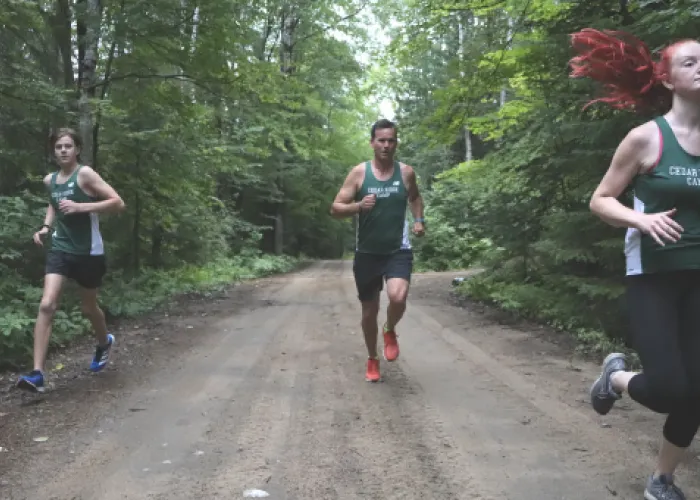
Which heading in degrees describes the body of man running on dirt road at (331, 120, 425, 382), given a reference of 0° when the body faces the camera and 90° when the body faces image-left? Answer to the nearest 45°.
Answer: approximately 0°

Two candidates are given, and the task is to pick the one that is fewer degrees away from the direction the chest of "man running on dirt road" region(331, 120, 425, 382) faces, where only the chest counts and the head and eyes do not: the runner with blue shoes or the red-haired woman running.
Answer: the red-haired woman running

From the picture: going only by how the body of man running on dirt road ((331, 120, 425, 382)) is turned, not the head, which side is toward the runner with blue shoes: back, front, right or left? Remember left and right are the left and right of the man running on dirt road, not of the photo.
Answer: right

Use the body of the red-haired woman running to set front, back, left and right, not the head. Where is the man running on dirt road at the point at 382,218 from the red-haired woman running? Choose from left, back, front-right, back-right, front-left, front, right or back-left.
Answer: back

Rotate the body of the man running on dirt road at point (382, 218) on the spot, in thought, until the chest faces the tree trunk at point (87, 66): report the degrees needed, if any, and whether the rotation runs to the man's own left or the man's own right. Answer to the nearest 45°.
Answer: approximately 135° to the man's own right

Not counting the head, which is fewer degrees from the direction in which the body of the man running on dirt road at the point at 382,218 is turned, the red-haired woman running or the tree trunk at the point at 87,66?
the red-haired woman running

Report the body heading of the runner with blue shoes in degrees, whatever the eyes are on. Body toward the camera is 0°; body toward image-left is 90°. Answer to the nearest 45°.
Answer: approximately 45°

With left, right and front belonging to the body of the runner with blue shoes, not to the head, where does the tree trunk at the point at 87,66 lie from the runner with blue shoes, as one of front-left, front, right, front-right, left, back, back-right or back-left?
back-right
